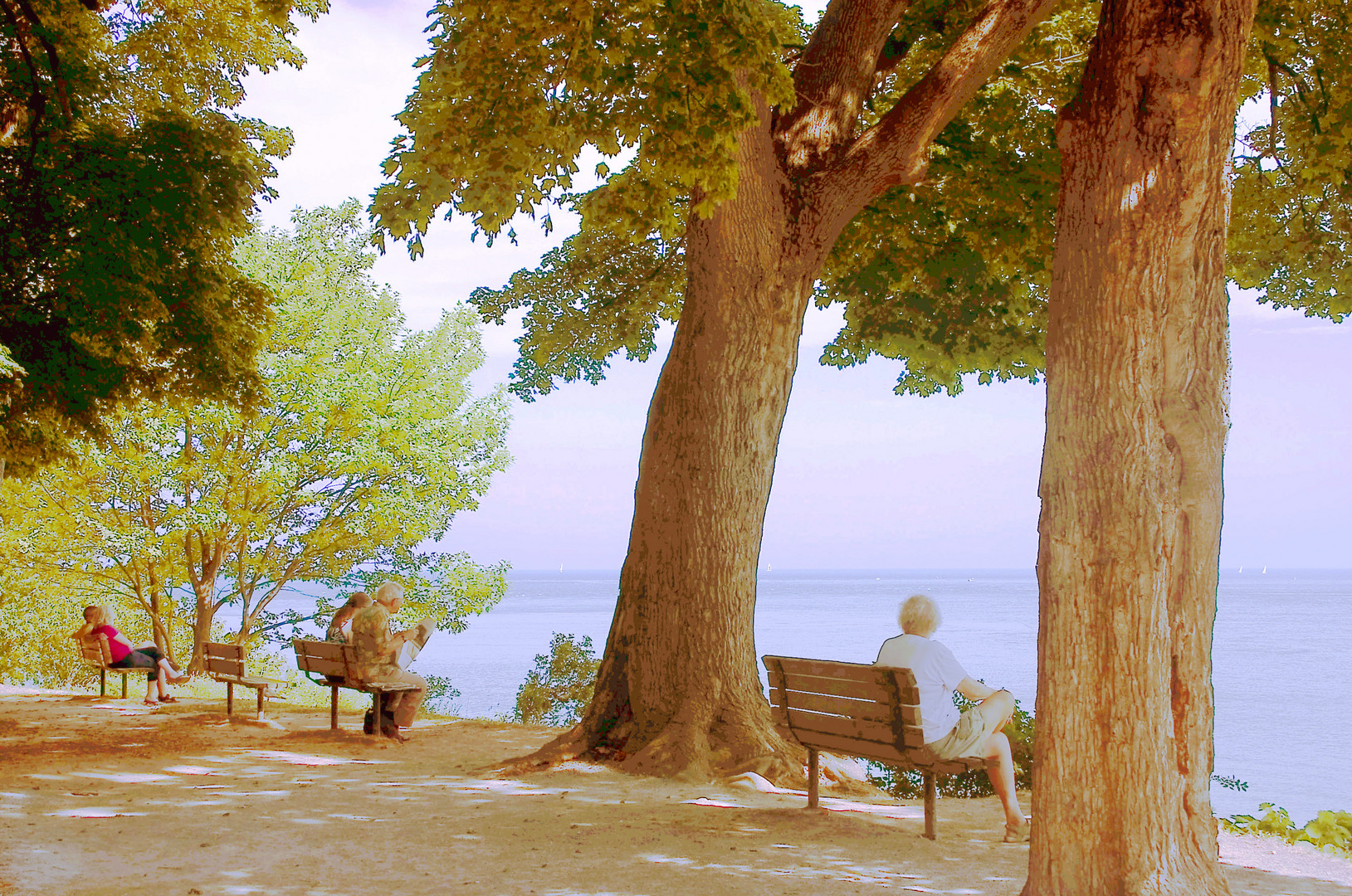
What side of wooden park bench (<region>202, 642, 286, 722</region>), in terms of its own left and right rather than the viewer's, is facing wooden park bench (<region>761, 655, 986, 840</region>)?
right

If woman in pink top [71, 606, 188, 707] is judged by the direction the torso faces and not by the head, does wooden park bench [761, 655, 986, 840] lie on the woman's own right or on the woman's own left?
on the woman's own right

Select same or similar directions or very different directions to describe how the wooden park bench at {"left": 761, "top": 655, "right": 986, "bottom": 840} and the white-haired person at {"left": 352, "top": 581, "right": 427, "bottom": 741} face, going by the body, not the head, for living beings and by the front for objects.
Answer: same or similar directions

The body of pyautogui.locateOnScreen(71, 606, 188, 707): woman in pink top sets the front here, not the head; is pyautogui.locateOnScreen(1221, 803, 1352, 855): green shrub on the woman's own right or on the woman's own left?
on the woman's own right

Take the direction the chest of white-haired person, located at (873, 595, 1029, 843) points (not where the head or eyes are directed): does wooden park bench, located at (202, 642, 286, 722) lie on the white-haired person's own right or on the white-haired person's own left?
on the white-haired person's own left

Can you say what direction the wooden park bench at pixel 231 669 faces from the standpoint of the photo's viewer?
facing away from the viewer and to the right of the viewer

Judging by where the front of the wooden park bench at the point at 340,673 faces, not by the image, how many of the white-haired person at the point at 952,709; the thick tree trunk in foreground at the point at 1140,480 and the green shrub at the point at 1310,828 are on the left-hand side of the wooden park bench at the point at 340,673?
0

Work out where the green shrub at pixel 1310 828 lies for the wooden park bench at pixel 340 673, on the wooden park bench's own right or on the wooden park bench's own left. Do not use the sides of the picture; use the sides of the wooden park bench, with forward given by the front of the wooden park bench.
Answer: on the wooden park bench's own right

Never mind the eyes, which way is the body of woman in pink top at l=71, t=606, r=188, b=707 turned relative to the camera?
to the viewer's right

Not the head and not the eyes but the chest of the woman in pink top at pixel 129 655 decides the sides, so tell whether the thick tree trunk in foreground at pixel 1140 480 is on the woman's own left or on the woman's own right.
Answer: on the woman's own right

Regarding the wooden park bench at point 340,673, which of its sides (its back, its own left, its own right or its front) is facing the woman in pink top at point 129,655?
left

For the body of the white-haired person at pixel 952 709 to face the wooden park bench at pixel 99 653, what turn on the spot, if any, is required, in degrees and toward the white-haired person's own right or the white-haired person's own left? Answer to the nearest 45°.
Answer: approximately 90° to the white-haired person's own left

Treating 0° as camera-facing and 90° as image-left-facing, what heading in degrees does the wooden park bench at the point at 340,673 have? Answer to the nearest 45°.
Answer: approximately 225°
